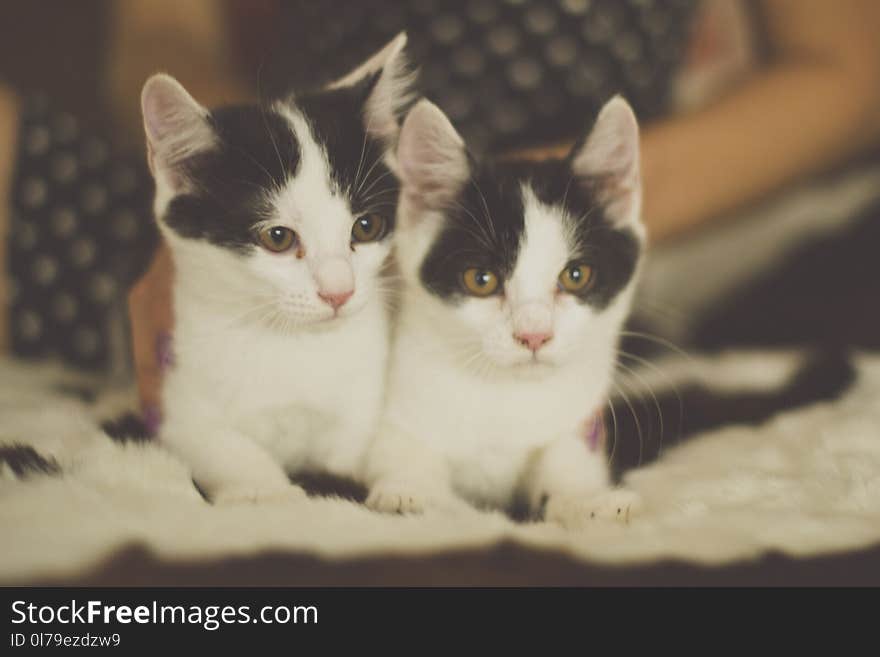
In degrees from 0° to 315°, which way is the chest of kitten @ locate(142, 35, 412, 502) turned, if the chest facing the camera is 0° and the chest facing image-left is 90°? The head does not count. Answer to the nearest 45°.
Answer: approximately 315°

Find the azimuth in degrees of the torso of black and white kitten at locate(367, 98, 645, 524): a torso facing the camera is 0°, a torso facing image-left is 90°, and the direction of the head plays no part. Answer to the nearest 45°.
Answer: approximately 0°
